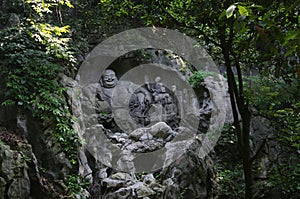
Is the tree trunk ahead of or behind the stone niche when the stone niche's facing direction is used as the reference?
ahead

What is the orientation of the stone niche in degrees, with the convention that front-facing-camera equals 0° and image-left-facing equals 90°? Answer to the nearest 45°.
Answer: approximately 0°
